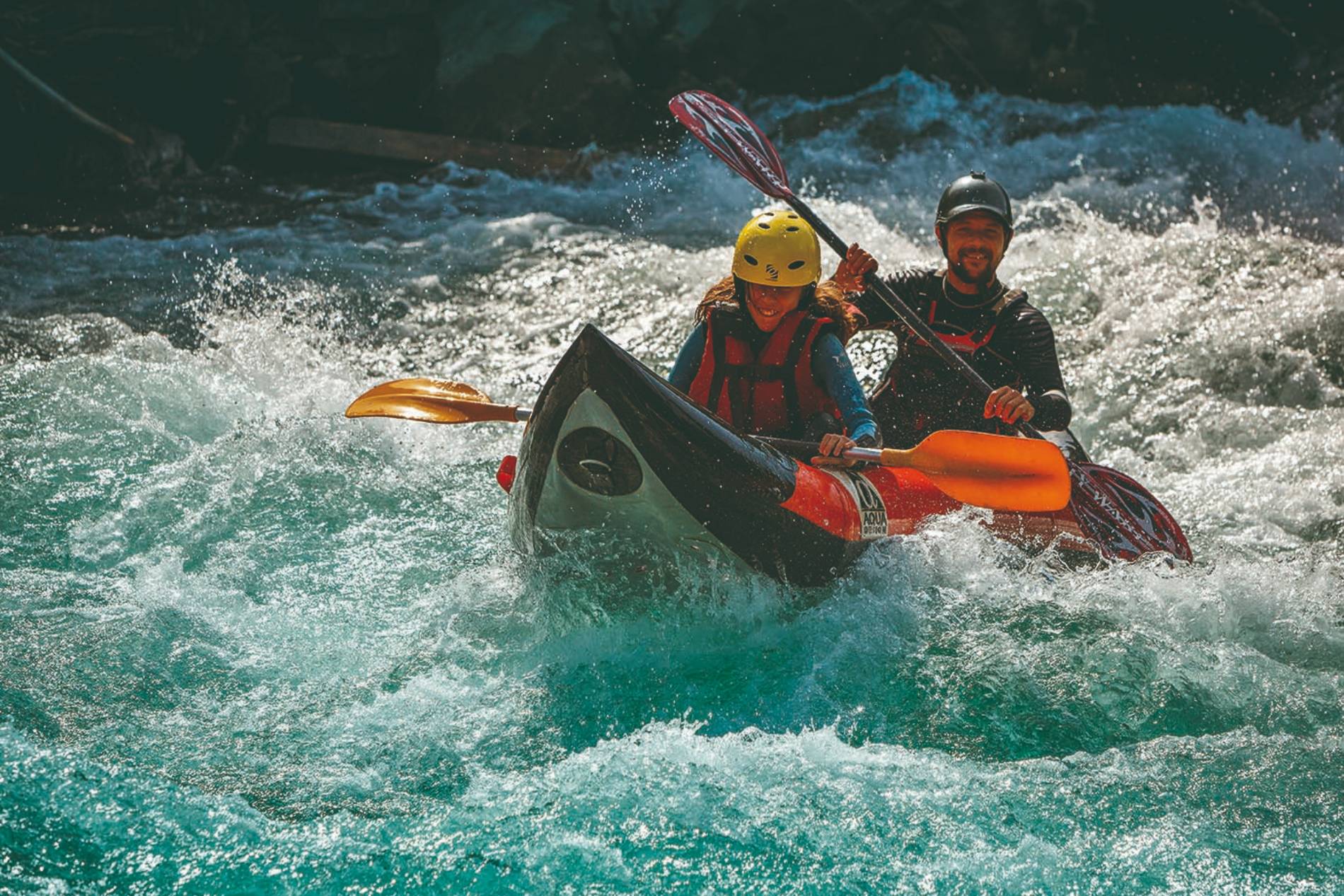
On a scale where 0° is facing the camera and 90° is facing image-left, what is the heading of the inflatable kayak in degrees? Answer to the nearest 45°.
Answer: approximately 45°

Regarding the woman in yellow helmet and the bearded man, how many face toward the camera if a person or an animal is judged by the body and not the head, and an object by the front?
2

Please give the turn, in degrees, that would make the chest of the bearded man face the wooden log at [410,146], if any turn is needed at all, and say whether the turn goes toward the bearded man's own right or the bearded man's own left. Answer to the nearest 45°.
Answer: approximately 135° to the bearded man's own right

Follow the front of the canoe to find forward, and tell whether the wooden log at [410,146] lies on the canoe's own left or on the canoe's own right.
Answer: on the canoe's own right

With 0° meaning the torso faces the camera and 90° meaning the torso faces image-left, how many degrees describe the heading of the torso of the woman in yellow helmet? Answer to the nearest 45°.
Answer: approximately 0°

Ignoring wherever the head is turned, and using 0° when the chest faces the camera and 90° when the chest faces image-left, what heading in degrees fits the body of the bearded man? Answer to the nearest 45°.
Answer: approximately 0°
